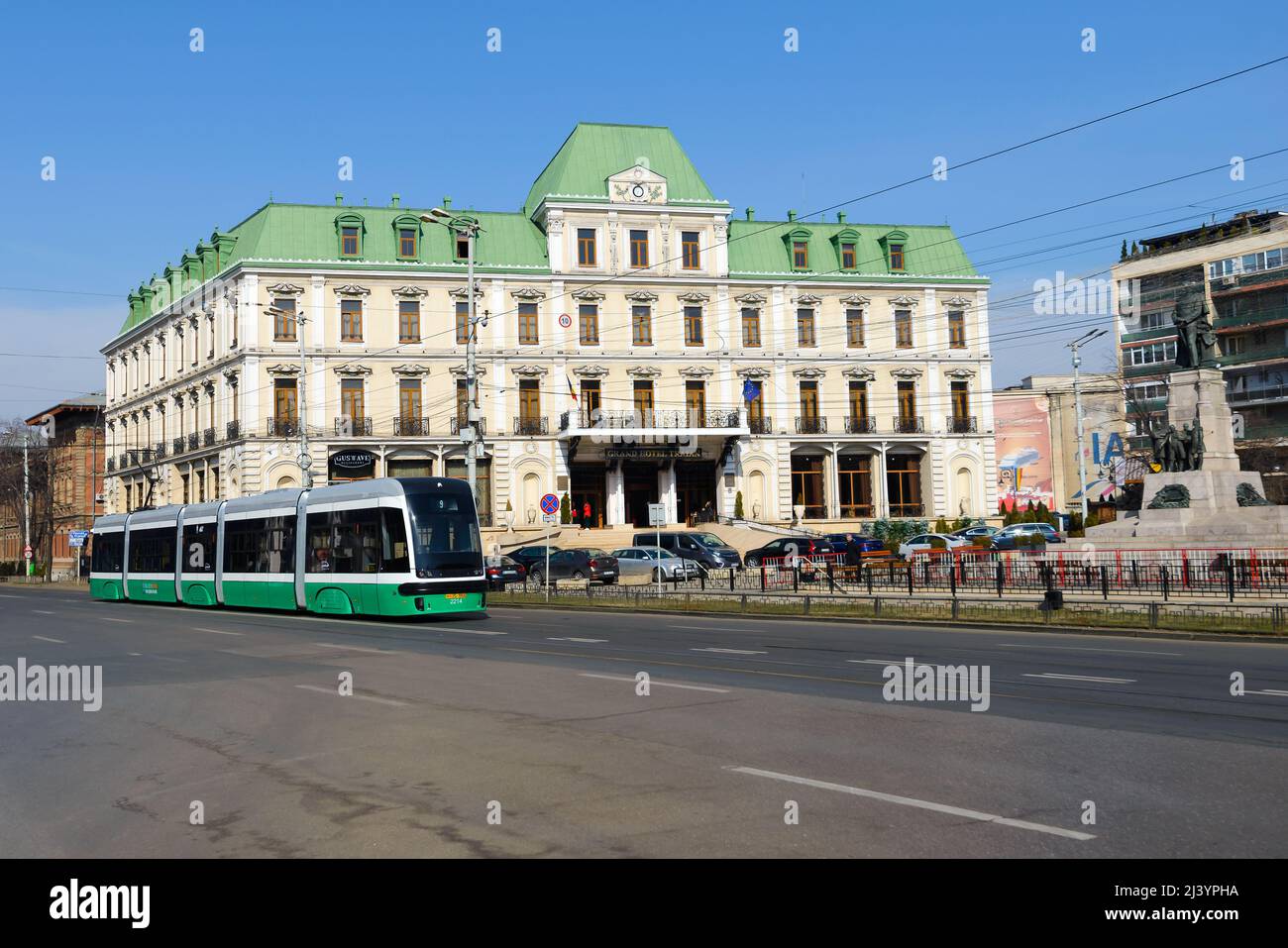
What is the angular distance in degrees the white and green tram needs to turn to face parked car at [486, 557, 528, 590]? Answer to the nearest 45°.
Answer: approximately 90° to its left

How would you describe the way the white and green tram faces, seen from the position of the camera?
facing the viewer and to the right of the viewer

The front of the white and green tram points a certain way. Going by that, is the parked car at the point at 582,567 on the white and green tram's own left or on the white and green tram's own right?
on the white and green tram's own left
